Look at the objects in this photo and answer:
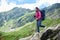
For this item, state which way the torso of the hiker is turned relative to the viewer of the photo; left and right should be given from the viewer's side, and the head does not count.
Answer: facing to the left of the viewer
